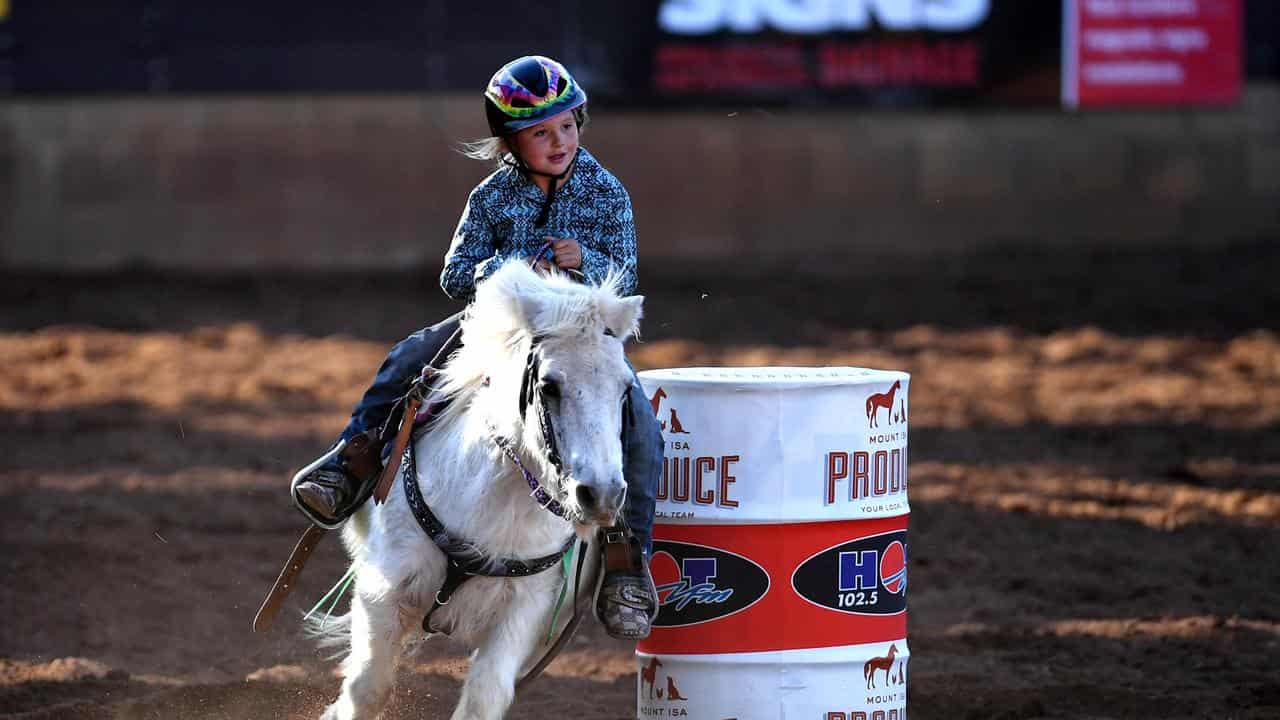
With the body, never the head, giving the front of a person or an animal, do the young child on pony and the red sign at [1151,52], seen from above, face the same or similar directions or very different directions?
same or similar directions

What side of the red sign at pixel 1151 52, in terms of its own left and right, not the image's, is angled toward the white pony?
front

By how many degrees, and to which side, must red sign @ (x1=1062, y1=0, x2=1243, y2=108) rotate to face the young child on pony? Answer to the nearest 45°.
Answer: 0° — it already faces them

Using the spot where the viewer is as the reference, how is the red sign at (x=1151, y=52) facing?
facing the viewer

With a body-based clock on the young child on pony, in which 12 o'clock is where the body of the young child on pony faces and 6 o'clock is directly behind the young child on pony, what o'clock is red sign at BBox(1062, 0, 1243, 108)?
The red sign is roughly at 7 o'clock from the young child on pony.

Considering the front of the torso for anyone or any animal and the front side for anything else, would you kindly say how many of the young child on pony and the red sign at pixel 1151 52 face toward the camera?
2

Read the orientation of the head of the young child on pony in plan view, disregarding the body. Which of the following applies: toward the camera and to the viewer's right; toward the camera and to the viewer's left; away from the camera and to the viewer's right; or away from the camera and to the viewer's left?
toward the camera and to the viewer's right

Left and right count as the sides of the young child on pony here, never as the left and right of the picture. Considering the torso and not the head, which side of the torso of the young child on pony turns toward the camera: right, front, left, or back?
front

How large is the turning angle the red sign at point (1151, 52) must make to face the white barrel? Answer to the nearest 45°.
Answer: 0° — it already faces it
